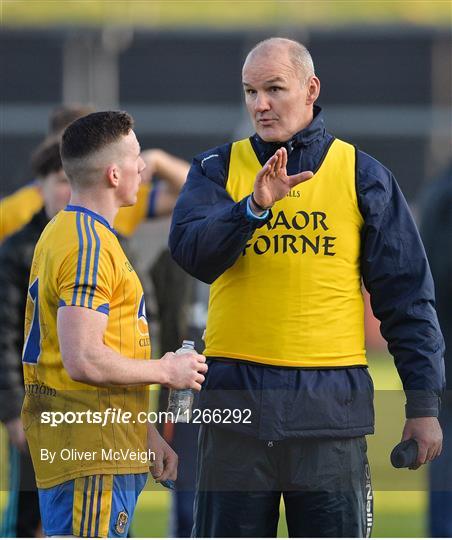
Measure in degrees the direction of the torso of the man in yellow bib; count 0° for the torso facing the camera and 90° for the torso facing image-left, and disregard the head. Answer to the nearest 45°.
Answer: approximately 0°

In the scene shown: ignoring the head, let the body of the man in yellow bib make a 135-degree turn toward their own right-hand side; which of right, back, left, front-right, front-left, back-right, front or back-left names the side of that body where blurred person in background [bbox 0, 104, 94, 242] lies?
front

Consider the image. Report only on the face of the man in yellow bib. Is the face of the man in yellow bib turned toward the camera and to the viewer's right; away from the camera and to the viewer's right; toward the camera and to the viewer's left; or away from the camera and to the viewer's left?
toward the camera and to the viewer's left

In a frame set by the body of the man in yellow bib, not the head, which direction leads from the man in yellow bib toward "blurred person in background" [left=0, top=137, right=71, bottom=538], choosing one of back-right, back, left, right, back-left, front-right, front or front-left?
back-right

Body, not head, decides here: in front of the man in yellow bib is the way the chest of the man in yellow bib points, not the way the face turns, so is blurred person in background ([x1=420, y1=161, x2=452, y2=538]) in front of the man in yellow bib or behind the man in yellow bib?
behind

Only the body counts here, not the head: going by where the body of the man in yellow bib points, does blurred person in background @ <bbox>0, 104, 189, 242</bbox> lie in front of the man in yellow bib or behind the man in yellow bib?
behind
